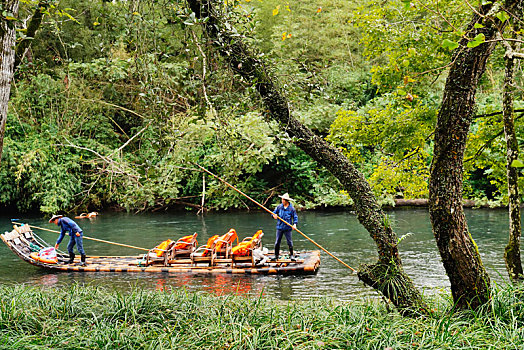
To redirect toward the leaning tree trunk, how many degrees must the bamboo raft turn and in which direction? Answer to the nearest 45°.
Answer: approximately 90° to its left

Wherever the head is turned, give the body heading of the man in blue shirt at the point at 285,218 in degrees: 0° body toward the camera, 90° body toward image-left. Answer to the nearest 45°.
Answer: approximately 0°

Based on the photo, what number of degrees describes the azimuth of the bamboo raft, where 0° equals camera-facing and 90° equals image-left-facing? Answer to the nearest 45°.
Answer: approximately 90°

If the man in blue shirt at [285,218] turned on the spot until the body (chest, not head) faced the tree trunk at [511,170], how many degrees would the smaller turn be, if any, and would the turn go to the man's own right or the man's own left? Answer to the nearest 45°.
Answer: approximately 45° to the man's own left
